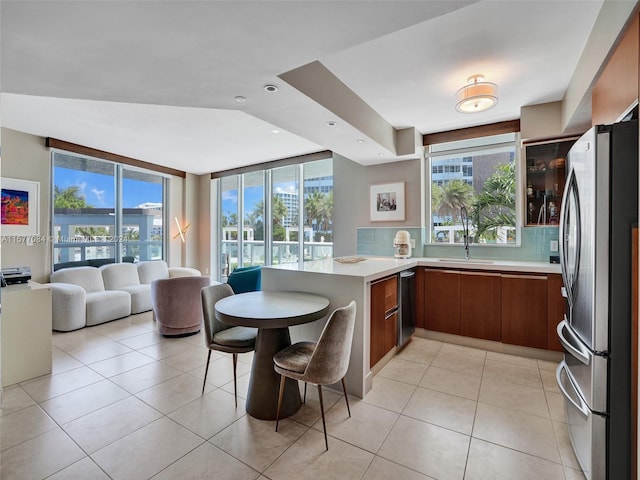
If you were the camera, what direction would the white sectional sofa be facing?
facing the viewer and to the right of the viewer

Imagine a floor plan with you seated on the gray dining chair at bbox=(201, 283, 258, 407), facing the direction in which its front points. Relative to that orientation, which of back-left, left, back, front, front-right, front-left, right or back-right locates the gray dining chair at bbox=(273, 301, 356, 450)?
front

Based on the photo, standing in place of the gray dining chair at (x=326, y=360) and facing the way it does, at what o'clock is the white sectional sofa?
The white sectional sofa is roughly at 12 o'clock from the gray dining chair.

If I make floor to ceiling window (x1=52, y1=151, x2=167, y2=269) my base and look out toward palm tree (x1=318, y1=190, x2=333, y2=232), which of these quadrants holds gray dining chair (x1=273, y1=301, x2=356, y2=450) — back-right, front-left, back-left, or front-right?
back-right

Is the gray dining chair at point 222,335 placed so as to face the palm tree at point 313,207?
no

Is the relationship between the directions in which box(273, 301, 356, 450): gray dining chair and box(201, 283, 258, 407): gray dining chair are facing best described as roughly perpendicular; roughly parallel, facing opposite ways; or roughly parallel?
roughly parallel, facing opposite ways

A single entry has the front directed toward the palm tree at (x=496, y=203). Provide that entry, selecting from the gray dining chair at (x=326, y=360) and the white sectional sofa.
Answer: the white sectional sofa

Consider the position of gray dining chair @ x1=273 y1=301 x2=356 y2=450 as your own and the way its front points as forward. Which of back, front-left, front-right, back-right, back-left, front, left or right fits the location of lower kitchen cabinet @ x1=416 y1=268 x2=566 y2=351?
right

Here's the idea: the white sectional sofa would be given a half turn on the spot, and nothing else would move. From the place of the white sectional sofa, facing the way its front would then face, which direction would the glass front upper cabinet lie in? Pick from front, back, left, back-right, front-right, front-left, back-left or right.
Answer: back

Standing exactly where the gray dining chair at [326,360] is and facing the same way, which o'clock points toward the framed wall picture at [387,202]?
The framed wall picture is roughly at 2 o'clock from the gray dining chair.

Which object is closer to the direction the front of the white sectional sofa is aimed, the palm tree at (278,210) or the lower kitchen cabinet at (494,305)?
the lower kitchen cabinet

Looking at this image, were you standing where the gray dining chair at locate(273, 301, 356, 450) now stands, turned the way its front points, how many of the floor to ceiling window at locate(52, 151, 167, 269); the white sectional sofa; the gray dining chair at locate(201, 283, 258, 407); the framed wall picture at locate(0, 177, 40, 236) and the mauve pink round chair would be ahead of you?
5

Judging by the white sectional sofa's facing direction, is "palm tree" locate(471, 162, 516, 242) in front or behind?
in front

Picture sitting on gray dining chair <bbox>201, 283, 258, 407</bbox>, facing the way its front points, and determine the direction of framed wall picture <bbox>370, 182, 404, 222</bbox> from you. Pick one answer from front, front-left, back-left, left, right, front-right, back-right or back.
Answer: left

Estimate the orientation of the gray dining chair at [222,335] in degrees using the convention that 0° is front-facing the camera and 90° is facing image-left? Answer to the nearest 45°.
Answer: approximately 315°
